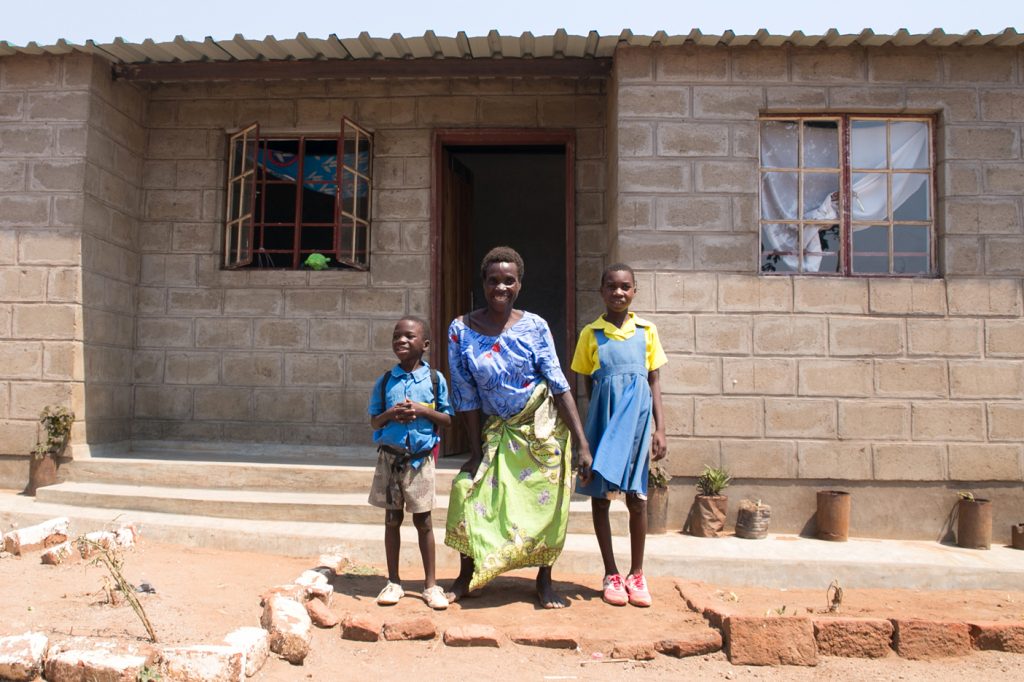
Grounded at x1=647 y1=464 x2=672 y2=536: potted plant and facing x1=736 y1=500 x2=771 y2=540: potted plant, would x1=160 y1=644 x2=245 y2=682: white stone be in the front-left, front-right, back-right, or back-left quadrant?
back-right

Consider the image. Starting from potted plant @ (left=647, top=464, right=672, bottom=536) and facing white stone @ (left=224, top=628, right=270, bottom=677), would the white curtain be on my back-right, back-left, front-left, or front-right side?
back-left

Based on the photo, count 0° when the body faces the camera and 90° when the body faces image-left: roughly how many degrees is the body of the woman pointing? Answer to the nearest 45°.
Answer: approximately 0°

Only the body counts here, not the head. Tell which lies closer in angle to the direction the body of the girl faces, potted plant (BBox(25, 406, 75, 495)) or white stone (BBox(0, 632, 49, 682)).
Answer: the white stone

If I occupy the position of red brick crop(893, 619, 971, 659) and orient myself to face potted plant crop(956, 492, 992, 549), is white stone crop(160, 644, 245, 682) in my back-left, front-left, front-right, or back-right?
back-left

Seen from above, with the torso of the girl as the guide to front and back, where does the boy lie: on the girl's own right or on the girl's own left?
on the girl's own right

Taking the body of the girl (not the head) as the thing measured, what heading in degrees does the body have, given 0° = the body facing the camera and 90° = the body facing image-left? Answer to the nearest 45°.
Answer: approximately 0°

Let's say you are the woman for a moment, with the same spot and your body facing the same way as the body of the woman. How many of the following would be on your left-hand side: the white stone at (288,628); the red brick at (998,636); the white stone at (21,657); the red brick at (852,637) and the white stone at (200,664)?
2

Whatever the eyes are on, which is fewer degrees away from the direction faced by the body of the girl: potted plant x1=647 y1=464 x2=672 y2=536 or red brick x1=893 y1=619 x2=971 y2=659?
the red brick

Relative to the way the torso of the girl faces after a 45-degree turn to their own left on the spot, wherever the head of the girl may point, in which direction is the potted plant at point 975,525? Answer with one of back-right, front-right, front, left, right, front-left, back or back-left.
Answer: left

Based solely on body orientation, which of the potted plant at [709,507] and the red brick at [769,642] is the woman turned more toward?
the red brick

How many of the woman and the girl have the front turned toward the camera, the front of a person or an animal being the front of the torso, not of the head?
2
